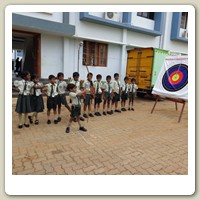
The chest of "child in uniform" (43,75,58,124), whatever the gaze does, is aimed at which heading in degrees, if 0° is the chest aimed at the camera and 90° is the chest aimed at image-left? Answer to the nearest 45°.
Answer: approximately 0°

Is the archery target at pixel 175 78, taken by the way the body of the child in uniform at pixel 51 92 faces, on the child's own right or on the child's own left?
on the child's own left

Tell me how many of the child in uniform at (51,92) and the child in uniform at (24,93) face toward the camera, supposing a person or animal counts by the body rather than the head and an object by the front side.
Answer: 2
